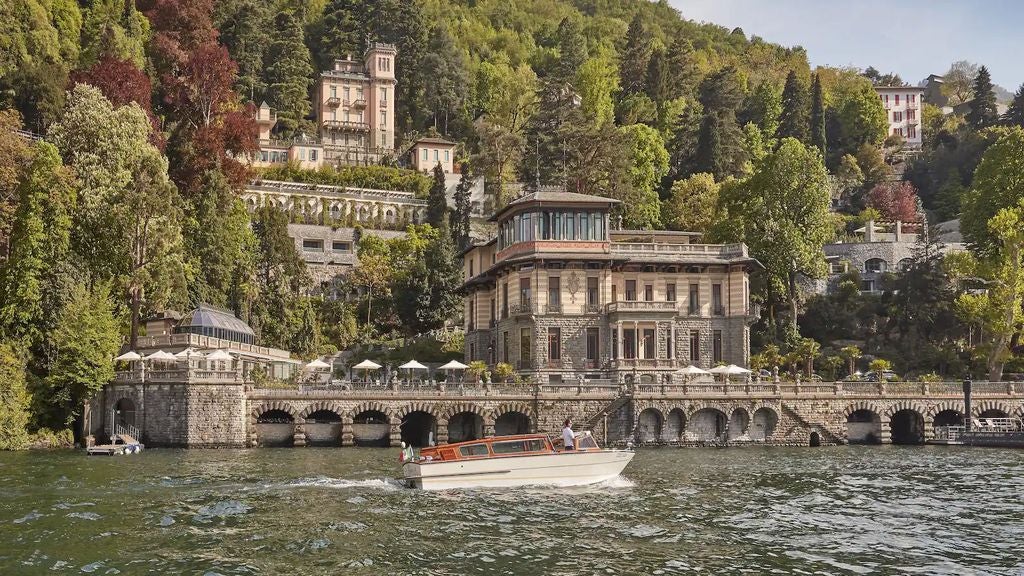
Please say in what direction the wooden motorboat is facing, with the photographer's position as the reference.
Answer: facing to the right of the viewer
